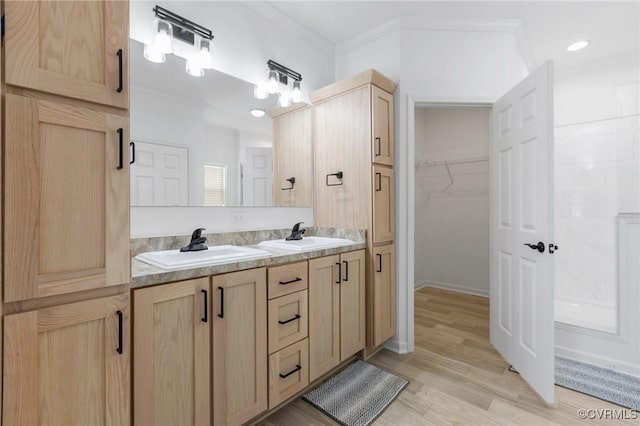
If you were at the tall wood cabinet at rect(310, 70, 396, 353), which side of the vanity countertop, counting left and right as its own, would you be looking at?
left

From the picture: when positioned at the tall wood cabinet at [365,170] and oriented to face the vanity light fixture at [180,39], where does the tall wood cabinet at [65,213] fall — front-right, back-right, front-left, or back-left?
front-left

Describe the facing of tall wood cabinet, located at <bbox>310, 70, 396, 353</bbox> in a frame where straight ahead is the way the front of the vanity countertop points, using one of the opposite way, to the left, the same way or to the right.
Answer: the same way

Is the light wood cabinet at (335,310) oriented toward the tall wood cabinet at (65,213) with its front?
no

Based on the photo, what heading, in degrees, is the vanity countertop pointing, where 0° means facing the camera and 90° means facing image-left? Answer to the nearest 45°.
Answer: approximately 315°

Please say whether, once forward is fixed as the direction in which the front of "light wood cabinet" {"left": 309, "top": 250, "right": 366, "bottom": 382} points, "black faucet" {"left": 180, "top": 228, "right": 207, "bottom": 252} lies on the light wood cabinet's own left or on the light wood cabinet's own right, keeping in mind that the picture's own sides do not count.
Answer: on the light wood cabinet's own right

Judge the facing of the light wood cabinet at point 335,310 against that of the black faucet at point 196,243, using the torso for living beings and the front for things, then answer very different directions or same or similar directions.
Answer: same or similar directions

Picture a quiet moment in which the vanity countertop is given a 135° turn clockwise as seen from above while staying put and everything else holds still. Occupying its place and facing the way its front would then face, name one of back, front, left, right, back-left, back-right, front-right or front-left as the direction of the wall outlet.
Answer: right

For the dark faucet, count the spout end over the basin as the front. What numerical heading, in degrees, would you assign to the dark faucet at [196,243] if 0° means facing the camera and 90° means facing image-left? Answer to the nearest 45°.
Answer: approximately 315°

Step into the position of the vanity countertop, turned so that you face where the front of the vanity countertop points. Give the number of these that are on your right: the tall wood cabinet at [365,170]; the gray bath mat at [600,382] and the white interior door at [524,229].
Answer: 0

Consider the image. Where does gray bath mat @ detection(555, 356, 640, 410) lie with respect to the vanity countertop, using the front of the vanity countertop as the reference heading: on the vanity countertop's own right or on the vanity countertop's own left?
on the vanity countertop's own left

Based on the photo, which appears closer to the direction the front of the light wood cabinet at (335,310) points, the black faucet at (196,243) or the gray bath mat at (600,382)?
the gray bath mat

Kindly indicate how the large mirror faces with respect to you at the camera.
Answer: facing the viewer and to the right of the viewer

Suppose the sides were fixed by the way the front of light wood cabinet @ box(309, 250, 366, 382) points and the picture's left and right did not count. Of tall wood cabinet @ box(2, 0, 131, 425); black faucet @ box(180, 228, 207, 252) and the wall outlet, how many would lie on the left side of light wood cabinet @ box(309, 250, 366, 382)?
0
